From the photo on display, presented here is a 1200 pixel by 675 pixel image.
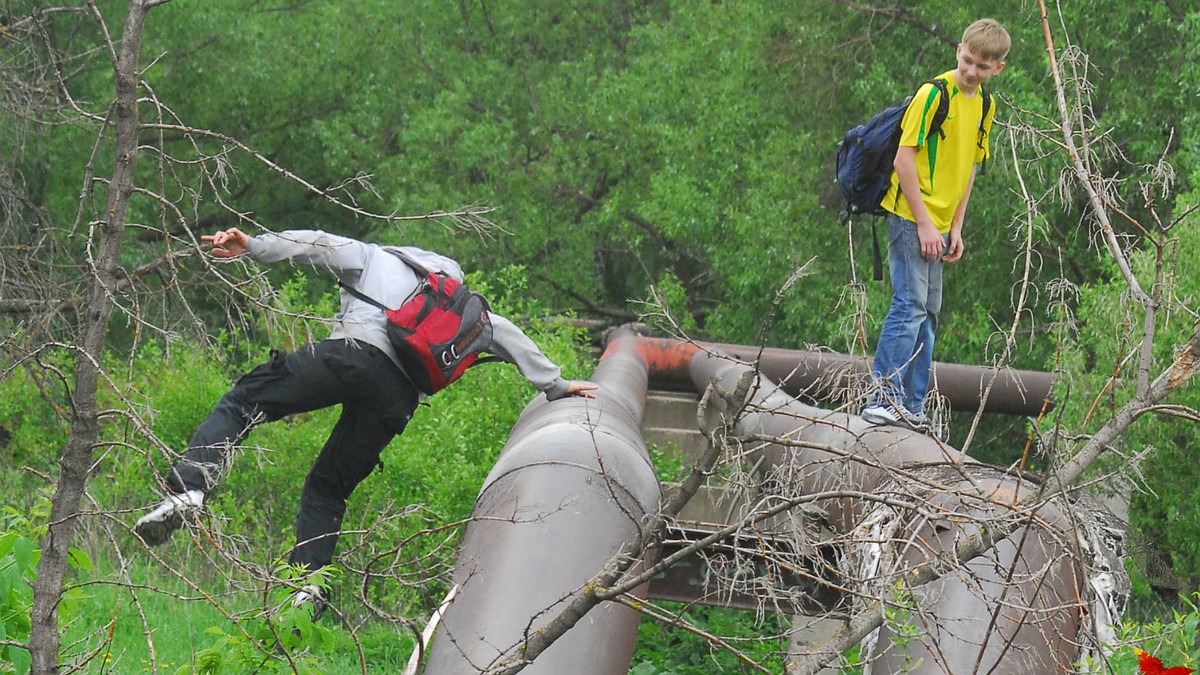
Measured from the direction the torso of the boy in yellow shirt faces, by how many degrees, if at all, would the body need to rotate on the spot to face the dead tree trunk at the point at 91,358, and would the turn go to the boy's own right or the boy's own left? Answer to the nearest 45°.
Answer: approximately 90° to the boy's own right

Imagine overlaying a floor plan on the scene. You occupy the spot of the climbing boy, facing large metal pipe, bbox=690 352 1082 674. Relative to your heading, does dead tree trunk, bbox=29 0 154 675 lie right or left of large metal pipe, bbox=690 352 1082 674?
right

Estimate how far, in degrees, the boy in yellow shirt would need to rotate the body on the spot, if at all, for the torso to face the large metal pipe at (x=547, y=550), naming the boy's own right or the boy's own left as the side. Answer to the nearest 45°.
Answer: approximately 45° to the boy's own right

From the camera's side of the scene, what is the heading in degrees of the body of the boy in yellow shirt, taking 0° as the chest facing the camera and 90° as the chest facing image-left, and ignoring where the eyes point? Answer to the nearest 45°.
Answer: approximately 315°

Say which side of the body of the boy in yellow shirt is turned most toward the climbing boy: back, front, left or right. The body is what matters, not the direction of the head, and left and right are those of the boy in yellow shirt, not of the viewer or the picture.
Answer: right

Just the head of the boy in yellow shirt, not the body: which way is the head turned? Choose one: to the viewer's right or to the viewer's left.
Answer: to the viewer's left
